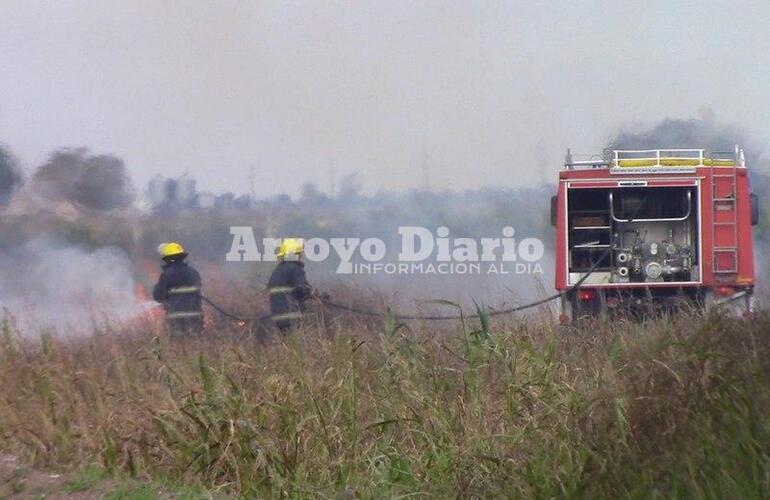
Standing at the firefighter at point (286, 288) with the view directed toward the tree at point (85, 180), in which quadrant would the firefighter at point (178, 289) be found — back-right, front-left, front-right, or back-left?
front-left

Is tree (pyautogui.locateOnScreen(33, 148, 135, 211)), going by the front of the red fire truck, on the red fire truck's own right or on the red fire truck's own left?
on the red fire truck's own left

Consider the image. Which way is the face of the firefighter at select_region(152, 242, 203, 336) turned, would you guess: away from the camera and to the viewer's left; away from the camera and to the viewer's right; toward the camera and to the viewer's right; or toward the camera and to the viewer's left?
away from the camera and to the viewer's left

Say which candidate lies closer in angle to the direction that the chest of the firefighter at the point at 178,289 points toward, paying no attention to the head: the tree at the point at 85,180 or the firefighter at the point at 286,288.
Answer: the tree

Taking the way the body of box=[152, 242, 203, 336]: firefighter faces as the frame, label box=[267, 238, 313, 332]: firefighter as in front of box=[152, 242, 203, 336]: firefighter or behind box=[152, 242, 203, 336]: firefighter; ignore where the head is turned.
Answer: behind

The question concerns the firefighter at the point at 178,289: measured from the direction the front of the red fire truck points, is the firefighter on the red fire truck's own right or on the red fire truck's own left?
on the red fire truck's own left

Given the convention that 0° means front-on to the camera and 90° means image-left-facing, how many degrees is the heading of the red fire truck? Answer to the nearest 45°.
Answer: approximately 180°

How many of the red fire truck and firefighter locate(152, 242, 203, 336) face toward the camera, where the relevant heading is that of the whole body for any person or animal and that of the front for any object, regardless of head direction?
0

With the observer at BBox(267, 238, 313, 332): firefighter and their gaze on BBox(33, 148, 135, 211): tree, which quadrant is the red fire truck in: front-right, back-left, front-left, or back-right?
back-right

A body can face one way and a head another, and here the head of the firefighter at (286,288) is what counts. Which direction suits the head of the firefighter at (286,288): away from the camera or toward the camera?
away from the camera

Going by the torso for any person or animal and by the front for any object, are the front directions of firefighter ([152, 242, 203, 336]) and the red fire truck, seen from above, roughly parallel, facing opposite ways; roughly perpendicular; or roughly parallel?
roughly perpendicular

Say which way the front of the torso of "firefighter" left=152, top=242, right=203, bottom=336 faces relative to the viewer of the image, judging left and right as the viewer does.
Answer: facing away from the viewer and to the left of the viewer
